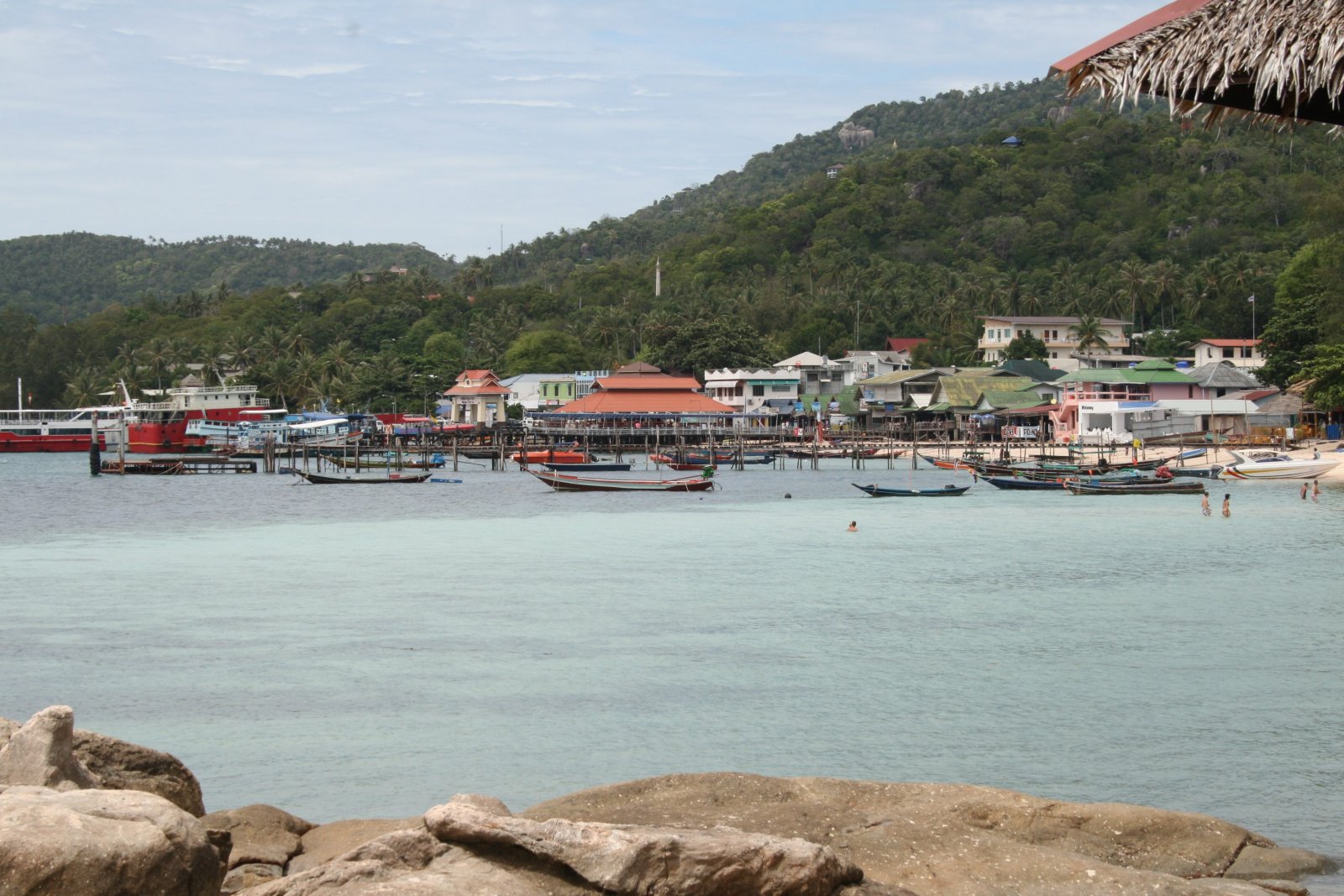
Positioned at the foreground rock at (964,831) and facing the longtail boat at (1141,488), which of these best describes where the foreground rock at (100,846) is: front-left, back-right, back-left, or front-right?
back-left

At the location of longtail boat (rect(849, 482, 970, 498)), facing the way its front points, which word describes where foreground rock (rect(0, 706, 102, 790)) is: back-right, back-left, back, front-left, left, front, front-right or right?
left

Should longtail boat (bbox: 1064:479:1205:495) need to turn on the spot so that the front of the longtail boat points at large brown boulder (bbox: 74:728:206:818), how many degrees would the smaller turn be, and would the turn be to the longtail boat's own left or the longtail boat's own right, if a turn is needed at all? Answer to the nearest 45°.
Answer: approximately 90° to the longtail boat's own left

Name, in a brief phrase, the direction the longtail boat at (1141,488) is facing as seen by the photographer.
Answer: facing to the left of the viewer

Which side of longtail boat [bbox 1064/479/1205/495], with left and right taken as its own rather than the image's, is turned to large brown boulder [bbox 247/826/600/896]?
left

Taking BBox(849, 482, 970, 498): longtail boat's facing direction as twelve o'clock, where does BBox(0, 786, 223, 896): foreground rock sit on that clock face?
The foreground rock is roughly at 9 o'clock from the longtail boat.

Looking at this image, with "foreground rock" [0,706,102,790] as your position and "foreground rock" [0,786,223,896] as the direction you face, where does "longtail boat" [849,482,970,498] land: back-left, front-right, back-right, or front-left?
back-left

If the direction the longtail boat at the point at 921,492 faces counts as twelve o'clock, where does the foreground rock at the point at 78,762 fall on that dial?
The foreground rock is roughly at 9 o'clock from the longtail boat.

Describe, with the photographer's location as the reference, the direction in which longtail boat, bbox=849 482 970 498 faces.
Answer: facing to the left of the viewer

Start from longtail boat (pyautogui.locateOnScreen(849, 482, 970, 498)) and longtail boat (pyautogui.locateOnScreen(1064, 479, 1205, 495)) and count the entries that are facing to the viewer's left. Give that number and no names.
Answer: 2

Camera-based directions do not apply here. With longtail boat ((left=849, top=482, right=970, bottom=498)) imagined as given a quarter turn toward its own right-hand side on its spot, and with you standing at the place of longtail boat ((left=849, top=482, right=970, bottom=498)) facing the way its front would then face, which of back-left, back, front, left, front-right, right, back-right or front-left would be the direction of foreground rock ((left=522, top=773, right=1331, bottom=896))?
back

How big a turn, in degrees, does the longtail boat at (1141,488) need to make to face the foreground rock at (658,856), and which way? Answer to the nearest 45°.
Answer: approximately 90° to its left

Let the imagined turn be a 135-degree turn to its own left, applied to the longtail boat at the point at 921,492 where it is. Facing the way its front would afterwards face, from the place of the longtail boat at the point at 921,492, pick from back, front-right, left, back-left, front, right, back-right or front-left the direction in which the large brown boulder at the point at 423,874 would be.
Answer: front-right

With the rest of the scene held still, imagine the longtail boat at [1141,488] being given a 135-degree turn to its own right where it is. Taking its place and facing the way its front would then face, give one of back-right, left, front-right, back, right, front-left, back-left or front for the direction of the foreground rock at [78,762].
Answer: back-right

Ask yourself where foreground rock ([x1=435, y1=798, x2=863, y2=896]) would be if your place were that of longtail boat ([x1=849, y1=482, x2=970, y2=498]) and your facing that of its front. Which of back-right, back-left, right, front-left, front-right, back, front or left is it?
left
